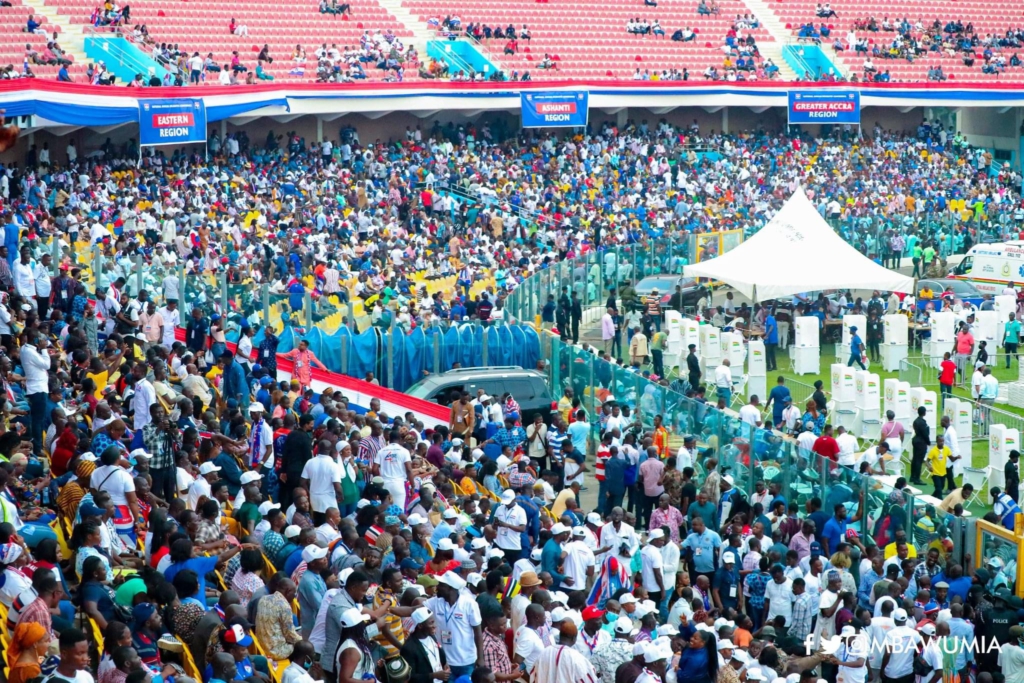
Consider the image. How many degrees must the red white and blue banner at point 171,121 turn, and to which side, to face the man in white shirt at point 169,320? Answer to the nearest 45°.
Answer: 0° — it already faces them

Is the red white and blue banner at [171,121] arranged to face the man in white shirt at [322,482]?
yes

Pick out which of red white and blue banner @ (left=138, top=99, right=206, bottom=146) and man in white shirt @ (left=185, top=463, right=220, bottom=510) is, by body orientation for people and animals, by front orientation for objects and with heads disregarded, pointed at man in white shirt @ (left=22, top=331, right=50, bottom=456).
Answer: the red white and blue banner

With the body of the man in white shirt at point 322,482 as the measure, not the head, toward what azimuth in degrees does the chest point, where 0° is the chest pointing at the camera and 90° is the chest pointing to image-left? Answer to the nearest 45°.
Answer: approximately 225°

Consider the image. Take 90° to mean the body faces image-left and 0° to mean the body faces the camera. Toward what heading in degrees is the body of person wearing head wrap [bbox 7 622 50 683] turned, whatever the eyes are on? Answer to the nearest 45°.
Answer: approximately 225°

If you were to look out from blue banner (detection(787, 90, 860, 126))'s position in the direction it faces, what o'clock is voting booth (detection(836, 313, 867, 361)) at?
The voting booth is roughly at 12 o'clock from the blue banner.

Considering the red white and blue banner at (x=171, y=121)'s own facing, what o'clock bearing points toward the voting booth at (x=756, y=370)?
The voting booth is roughly at 11 o'clock from the red white and blue banner.

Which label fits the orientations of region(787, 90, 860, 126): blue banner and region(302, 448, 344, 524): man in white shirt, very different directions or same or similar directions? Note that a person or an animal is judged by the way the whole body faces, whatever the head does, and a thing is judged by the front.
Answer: very different directions
